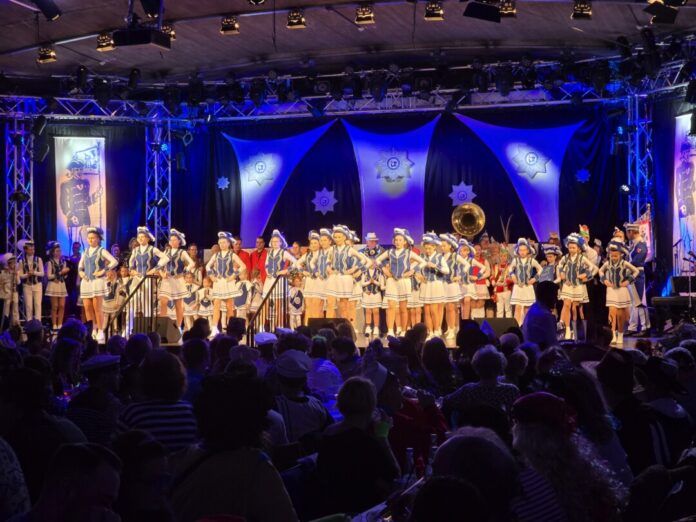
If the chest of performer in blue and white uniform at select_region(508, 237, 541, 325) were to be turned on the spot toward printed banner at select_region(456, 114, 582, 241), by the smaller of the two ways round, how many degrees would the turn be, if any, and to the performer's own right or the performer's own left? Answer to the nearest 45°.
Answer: approximately 180°

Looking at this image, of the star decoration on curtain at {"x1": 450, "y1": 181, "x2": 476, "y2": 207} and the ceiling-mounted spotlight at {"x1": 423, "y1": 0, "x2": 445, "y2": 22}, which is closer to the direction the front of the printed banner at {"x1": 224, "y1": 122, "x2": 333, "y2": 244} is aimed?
the ceiling-mounted spotlight

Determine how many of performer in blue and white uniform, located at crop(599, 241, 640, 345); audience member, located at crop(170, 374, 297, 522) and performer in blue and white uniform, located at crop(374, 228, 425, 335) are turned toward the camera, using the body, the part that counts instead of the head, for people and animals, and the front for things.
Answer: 2

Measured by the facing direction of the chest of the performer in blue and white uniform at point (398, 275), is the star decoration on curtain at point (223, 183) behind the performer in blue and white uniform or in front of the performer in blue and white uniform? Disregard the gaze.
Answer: behind

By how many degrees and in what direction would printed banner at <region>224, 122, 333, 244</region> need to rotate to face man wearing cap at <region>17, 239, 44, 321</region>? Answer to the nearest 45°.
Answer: approximately 45° to its right

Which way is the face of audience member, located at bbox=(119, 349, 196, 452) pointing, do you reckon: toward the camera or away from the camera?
away from the camera

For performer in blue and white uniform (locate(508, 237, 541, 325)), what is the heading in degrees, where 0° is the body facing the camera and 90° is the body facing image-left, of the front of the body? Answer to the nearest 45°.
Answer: approximately 0°

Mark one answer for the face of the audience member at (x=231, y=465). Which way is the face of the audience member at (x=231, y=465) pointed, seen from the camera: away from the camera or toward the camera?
away from the camera

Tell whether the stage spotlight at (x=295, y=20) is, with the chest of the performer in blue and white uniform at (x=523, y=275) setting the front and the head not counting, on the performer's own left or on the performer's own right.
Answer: on the performer's own right

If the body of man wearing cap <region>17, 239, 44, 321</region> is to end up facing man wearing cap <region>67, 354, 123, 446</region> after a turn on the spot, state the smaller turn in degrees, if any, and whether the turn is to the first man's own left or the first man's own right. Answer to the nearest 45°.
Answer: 0° — they already face them

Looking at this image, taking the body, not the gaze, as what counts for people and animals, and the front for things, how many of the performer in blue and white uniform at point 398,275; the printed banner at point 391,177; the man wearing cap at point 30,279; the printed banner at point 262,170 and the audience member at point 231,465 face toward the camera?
4

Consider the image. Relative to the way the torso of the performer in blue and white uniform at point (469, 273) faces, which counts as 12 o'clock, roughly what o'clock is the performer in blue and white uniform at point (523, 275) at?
the performer in blue and white uniform at point (523, 275) is roughly at 8 o'clock from the performer in blue and white uniform at point (469, 273).
